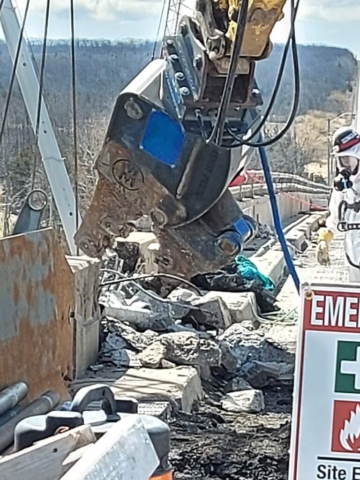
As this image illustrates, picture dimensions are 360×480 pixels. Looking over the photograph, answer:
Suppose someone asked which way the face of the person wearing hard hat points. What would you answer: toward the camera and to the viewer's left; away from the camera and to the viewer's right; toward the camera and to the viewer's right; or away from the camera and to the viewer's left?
toward the camera and to the viewer's left

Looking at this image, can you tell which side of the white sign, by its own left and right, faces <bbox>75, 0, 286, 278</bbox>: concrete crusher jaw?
back

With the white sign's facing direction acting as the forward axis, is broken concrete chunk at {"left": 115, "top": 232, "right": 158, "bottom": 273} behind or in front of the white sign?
behind

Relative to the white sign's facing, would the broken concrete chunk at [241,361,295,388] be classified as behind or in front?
behind

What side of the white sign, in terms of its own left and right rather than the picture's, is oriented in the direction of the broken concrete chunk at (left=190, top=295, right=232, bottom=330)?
back

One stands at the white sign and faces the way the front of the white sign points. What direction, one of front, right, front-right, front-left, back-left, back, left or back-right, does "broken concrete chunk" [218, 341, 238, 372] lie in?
back

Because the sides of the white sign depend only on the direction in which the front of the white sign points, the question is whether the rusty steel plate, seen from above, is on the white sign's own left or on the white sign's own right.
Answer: on the white sign's own right

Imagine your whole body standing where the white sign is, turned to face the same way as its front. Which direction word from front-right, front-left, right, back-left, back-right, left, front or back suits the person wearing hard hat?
back

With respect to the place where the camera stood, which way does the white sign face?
facing the viewer

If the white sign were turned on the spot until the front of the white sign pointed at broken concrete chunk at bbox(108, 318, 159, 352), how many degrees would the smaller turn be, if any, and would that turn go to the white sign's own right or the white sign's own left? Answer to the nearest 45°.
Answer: approximately 180°

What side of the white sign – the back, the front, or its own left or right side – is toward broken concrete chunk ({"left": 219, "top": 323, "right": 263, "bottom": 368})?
back

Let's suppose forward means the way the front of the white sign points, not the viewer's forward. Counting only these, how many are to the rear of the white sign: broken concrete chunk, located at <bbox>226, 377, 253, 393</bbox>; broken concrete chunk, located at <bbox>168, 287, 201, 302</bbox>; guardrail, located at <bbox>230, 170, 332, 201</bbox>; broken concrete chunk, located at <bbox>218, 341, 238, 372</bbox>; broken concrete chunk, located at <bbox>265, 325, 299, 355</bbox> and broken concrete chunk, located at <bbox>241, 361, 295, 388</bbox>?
6
